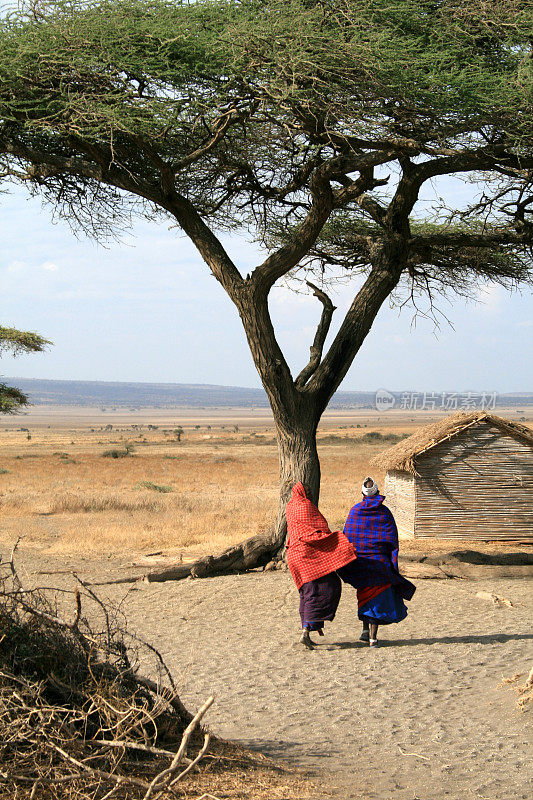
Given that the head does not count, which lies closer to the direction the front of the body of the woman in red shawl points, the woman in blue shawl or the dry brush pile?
the woman in blue shawl

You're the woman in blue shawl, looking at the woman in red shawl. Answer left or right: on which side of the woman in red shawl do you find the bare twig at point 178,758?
left

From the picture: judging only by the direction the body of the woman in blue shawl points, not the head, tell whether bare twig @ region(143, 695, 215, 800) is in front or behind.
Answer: behind

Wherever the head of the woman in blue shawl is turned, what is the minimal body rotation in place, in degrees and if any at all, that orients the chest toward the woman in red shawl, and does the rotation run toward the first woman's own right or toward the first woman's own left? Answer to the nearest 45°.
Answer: approximately 90° to the first woman's own left

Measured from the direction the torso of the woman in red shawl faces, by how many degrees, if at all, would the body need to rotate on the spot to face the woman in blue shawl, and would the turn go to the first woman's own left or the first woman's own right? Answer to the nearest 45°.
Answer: approximately 90° to the first woman's own right

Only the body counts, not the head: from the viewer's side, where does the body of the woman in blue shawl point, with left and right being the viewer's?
facing away from the viewer

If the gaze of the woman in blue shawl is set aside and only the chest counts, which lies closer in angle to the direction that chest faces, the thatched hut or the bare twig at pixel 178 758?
the thatched hut

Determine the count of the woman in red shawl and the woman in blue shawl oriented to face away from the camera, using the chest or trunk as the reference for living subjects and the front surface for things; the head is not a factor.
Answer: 2

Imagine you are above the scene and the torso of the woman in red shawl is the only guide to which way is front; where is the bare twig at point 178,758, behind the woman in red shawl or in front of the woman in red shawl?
behind

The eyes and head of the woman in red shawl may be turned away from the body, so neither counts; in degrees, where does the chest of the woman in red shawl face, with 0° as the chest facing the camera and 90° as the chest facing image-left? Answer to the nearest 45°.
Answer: approximately 180°

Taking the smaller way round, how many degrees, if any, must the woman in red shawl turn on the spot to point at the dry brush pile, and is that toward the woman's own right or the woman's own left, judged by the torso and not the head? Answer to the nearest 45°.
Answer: approximately 180°
